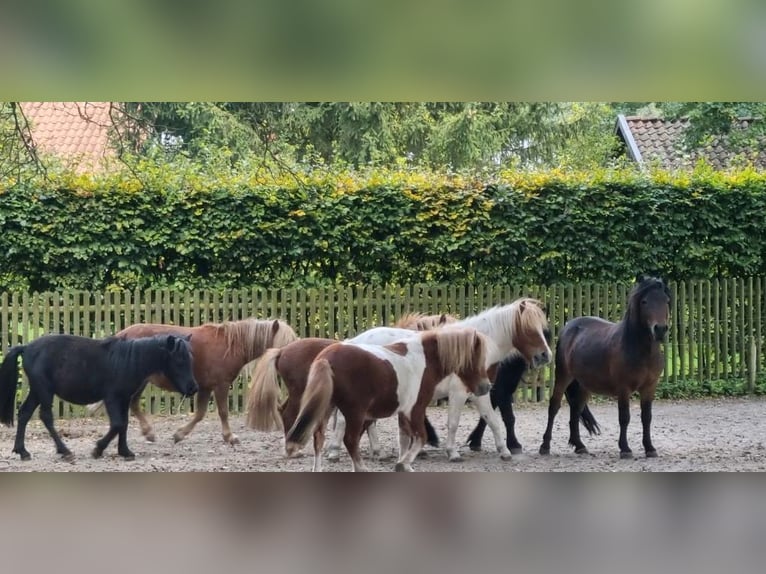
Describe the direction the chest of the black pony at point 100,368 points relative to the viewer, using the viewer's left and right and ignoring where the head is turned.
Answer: facing to the right of the viewer

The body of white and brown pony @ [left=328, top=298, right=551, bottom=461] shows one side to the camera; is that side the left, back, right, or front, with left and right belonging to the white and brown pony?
right

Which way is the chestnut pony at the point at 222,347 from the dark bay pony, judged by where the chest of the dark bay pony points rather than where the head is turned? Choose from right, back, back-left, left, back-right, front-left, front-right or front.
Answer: back-right

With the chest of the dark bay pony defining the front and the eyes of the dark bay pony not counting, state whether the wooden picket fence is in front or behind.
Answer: behind

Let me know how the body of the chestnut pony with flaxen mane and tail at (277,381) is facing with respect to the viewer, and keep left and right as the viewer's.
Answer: facing to the right of the viewer

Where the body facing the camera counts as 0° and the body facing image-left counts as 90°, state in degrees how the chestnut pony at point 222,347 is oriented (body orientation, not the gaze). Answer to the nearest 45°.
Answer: approximately 270°
